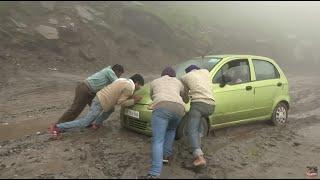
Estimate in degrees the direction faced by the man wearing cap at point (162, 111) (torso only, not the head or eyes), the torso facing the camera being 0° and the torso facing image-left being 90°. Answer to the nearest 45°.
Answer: approximately 180°

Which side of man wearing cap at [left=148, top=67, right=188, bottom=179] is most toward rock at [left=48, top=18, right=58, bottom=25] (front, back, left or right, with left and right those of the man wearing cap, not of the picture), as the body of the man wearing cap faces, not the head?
front

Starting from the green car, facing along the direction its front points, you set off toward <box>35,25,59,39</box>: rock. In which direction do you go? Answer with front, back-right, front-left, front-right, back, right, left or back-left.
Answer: right

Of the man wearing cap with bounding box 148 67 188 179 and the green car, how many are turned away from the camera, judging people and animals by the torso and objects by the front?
1

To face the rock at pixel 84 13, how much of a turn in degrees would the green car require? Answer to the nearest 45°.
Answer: approximately 90° to its right

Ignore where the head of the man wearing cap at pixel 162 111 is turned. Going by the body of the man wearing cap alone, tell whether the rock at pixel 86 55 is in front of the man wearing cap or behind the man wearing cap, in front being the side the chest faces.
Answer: in front

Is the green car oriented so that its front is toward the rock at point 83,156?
yes

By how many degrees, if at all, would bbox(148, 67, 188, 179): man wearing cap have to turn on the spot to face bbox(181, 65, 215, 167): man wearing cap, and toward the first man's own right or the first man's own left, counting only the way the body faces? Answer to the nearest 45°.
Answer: approximately 45° to the first man's own right

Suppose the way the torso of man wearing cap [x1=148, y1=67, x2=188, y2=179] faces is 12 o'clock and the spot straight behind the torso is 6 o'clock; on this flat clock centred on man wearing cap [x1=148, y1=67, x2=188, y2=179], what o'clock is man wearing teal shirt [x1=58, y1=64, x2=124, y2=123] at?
man wearing teal shirt [x1=58, y1=64, x2=124, y2=123] is roughly at 11 o'clock from man wearing cap [x1=148, y1=67, x2=188, y2=179].

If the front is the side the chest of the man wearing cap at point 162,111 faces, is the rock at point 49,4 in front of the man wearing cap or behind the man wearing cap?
in front

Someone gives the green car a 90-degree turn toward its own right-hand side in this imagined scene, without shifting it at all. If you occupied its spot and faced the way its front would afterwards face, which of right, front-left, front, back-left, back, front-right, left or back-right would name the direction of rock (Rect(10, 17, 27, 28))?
front

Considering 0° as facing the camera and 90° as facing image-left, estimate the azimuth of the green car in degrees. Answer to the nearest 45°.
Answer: approximately 45°

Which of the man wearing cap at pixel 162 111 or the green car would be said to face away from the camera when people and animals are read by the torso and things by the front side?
the man wearing cap
